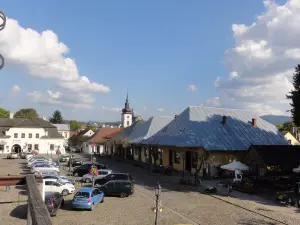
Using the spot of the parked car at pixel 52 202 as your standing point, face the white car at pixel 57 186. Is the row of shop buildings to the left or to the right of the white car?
right

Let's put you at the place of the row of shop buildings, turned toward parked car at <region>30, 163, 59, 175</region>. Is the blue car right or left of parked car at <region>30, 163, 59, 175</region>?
left

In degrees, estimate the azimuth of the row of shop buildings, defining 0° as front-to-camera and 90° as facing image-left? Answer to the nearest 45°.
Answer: approximately 45°

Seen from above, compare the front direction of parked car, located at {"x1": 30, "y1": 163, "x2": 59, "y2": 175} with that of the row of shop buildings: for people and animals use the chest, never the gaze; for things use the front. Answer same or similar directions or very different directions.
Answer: very different directions

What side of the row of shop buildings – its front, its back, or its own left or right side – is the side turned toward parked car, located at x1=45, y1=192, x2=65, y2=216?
front

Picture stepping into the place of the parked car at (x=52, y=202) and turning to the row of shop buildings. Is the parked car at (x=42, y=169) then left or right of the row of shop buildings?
left

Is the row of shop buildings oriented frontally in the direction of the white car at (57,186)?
yes

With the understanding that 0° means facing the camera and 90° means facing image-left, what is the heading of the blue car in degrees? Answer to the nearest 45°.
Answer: approximately 225°
